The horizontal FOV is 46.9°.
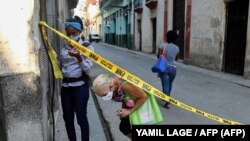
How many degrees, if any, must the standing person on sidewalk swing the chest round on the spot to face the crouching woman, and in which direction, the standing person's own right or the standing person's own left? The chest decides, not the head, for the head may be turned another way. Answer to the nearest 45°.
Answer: approximately 45° to the standing person's own left

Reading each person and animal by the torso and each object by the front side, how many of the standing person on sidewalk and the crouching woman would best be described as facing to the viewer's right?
0

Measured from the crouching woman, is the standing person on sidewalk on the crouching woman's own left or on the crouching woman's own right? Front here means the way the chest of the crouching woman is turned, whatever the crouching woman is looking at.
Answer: on the crouching woman's own right

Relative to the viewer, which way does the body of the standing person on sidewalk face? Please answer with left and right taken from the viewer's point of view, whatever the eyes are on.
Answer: facing the viewer

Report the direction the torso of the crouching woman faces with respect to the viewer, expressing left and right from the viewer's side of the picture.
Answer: facing the viewer and to the left of the viewer
